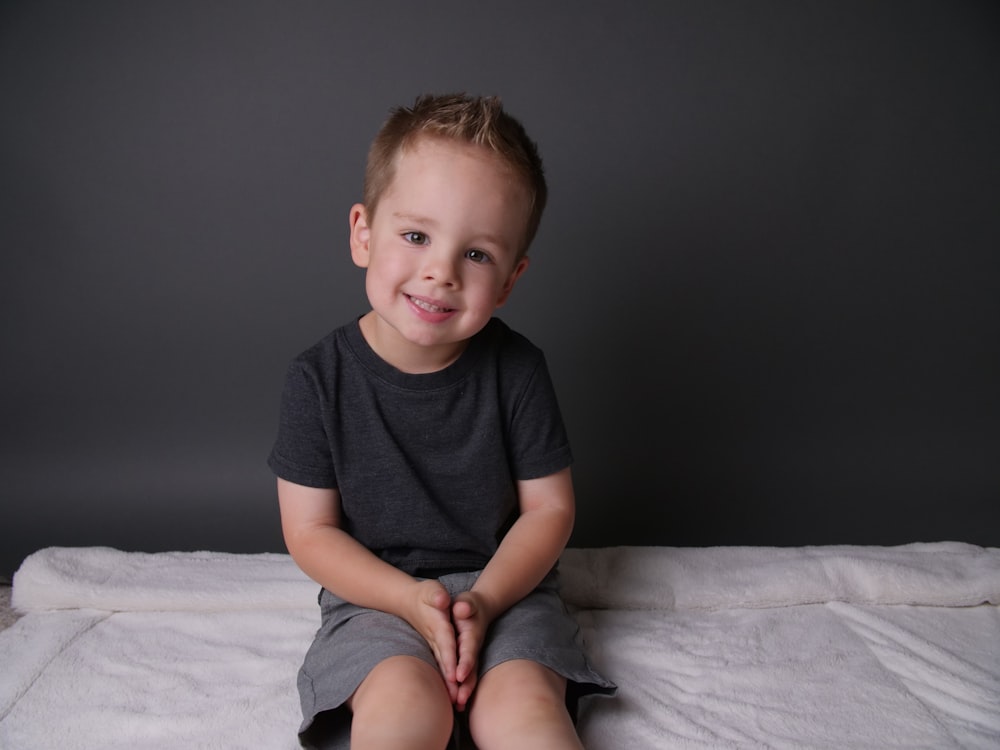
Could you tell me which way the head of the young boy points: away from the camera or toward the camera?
toward the camera

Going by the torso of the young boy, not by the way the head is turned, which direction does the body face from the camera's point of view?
toward the camera
